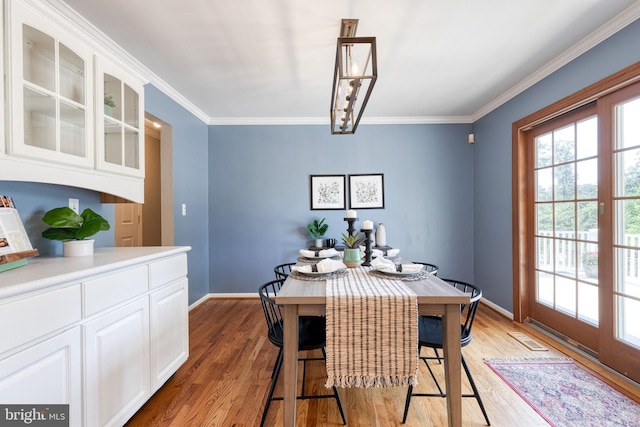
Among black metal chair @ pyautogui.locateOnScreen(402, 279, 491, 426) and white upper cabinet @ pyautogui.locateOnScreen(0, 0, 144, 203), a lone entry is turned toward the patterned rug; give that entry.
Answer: the white upper cabinet

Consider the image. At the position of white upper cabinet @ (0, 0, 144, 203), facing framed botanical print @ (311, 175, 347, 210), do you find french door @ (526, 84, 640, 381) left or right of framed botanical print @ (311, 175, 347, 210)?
right

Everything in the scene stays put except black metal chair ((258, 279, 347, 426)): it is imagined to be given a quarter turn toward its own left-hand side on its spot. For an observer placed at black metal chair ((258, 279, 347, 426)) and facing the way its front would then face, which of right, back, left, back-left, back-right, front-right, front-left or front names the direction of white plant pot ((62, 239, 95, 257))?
left

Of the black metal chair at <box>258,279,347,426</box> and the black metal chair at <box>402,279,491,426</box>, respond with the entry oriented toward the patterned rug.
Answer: the black metal chair at <box>258,279,347,426</box>

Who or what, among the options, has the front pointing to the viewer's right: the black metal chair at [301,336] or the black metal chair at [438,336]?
the black metal chair at [301,336]

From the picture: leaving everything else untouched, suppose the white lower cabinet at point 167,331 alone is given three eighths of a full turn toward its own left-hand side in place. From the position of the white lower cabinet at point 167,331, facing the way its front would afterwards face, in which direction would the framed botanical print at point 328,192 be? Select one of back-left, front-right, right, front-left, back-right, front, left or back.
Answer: front-right

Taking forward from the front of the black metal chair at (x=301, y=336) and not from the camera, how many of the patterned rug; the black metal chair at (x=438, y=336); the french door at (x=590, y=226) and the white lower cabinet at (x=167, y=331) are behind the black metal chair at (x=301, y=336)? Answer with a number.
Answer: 1

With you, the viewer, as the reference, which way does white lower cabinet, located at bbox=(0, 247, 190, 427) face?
facing the viewer and to the right of the viewer

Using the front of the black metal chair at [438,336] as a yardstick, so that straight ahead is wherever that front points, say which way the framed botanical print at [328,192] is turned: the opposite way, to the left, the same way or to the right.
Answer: to the left

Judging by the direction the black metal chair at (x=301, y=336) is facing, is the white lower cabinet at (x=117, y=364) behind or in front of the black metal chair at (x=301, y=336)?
behind

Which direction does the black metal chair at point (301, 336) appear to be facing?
to the viewer's right

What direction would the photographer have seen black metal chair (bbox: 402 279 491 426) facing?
facing to the left of the viewer

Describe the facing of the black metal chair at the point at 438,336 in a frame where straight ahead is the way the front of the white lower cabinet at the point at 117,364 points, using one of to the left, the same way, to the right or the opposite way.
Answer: the opposite way

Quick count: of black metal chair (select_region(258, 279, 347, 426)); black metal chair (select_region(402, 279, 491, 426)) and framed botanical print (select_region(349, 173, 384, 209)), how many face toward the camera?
1

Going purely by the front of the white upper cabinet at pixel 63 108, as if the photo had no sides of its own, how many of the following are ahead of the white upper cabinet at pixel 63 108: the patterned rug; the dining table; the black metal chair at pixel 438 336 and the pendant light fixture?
4
